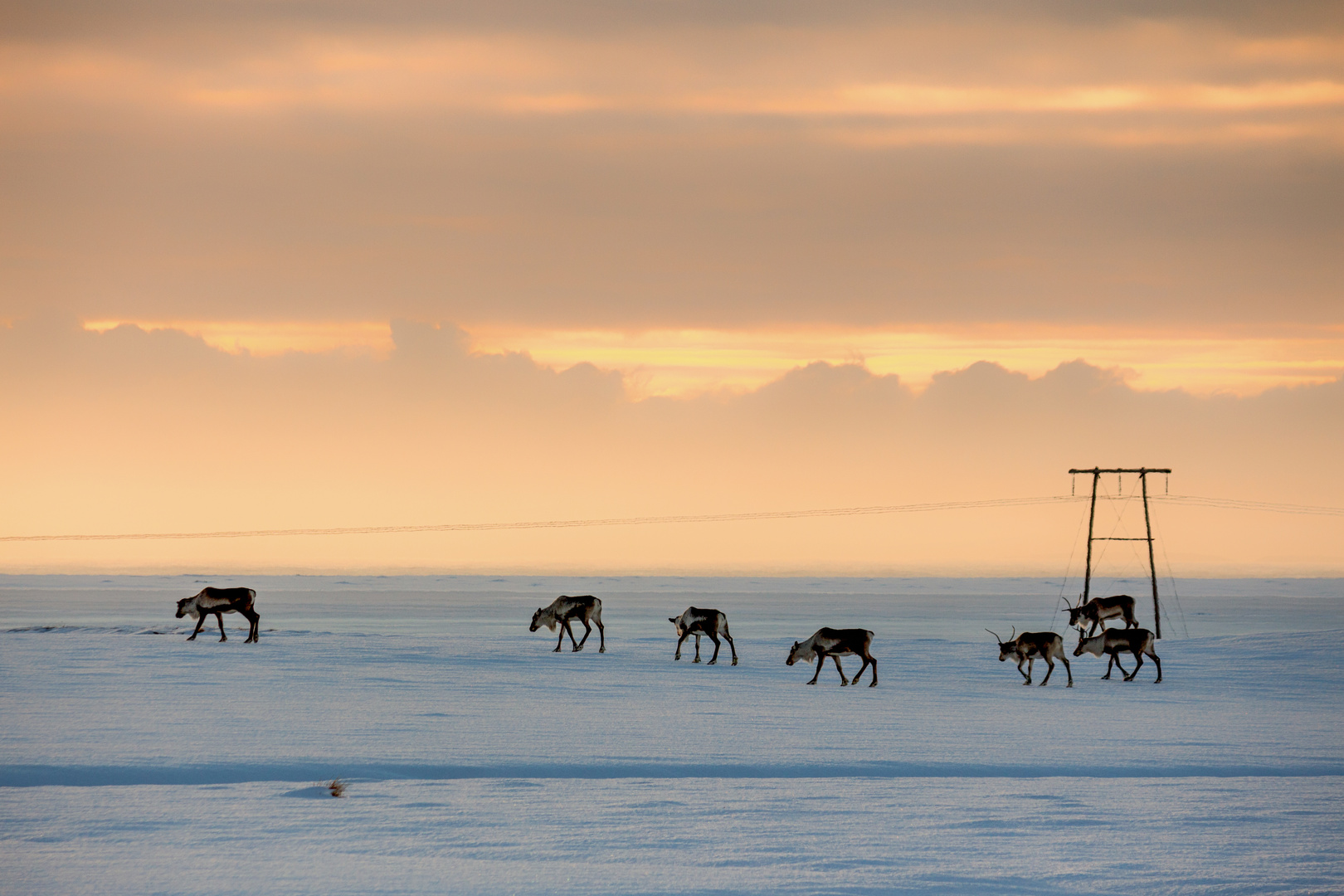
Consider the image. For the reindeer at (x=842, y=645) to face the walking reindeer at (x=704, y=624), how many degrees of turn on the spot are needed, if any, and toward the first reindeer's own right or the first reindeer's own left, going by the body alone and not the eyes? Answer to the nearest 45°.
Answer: approximately 45° to the first reindeer's own right

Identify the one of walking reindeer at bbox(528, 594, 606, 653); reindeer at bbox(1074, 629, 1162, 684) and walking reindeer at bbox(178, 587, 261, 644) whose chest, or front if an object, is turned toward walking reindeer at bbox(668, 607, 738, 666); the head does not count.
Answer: the reindeer

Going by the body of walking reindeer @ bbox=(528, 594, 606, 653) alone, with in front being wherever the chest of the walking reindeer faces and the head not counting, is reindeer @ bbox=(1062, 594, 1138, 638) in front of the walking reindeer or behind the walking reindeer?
behind

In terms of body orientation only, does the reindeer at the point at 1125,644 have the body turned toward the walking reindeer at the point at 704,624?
yes

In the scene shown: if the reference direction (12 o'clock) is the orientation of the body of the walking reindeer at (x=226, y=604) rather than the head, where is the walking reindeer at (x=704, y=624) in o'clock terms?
the walking reindeer at (x=704, y=624) is roughly at 7 o'clock from the walking reindeer at (x=226, y=604).

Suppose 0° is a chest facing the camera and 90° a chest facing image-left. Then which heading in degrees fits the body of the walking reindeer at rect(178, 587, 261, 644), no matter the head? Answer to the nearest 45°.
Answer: approximately 90°

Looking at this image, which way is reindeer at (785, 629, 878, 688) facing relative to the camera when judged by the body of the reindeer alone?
to the viewer's left

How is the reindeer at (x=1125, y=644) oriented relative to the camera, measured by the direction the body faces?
to the viewer's left

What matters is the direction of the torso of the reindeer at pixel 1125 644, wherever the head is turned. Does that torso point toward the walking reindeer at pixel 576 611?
yes

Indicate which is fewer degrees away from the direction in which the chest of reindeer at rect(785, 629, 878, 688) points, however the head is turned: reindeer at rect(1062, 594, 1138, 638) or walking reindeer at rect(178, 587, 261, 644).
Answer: the walking reindeer

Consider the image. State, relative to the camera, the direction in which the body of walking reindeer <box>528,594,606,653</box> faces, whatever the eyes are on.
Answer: to the viewer's left
